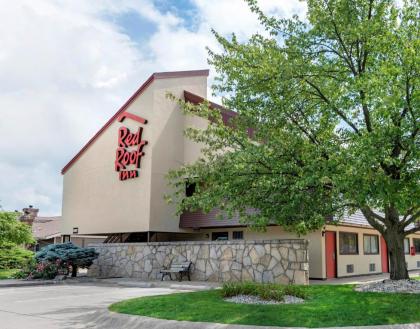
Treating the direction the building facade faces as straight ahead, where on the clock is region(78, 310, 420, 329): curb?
The curb is roughly at 1 o'clock from the building facade.

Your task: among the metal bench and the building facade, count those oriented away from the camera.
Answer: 0

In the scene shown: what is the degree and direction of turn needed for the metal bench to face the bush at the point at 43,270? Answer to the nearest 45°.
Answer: approximately 45° to its right

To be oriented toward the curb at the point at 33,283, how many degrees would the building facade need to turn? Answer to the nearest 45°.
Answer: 0° — it already faces it

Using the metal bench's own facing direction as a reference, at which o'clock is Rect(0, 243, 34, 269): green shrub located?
The green shrub is roughly at 3 o'clock from the metal bench.

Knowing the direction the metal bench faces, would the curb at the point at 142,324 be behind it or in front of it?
in front

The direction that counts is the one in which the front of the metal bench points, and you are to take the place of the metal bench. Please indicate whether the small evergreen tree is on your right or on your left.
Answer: on your right

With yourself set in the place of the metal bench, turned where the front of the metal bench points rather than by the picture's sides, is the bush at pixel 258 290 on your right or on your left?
on your left

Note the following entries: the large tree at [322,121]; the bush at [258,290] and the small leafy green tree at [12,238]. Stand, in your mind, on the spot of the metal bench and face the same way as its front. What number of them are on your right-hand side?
1
